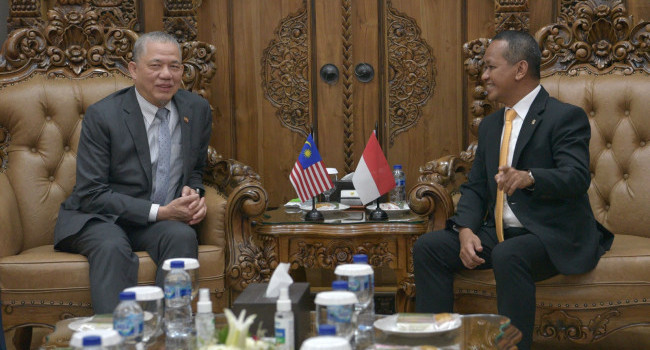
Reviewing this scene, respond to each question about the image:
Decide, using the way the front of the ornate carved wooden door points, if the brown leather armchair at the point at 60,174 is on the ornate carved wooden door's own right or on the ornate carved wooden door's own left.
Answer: on the ornate carved wooden door's own right

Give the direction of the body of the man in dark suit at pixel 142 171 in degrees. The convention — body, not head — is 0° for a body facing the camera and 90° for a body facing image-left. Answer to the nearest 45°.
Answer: approximately 315°

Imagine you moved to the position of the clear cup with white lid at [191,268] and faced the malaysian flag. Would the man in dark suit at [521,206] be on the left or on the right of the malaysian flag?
right

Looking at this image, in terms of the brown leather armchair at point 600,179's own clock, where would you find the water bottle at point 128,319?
The water bottle is roughly at 1 o'clock from the brown leather armchair.

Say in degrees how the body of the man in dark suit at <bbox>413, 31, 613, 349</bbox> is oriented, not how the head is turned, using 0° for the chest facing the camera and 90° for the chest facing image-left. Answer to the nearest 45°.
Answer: approximately 45°

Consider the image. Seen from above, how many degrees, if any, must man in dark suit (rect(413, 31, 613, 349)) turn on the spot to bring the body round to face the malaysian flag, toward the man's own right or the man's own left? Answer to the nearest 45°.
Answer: approximately 45° to the man's own right

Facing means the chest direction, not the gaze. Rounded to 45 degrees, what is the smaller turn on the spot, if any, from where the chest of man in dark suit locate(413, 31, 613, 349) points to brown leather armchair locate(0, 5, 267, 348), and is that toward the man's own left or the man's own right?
approximately 45° to the man's own right

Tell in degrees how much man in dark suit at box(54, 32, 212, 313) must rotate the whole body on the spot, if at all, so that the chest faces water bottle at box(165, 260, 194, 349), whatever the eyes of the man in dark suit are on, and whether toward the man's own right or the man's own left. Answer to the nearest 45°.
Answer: approximately 45° to the man's own right

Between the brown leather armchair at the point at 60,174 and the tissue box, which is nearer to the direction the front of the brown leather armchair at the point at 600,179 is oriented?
the tissue box

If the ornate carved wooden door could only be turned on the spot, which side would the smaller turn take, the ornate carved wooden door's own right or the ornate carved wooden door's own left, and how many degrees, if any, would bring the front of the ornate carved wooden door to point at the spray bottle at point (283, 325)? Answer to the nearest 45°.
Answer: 0° — it already faces it

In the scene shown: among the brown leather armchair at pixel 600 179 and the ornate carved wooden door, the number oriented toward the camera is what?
2
